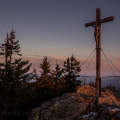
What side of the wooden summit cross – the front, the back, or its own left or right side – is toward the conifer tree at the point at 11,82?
right

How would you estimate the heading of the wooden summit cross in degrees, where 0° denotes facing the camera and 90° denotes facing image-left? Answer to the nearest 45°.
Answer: approximately 45°

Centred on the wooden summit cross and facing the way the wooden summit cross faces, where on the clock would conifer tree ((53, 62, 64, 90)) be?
The conifer tree is roughly at 4 o'clock from the wooden summit cross.

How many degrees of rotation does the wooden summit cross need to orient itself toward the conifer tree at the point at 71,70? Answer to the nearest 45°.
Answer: approximately 135° to its right

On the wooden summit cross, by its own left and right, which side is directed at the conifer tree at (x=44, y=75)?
right
